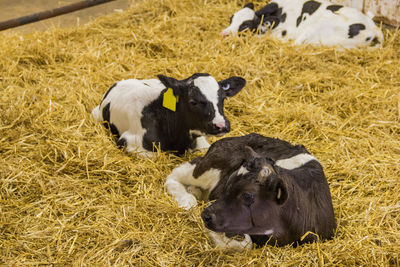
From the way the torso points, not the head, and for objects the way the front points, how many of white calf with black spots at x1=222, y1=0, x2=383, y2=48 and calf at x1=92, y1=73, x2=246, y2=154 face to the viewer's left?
1

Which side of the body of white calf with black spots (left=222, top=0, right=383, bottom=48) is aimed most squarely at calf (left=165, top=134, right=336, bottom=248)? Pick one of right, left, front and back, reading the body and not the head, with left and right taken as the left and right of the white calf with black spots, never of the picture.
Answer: left

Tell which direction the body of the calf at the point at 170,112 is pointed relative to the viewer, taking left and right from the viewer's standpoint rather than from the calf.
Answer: facing the viewer and to the right of the viewer

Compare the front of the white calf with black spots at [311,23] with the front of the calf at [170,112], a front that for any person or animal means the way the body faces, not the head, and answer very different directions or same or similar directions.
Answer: very different directions

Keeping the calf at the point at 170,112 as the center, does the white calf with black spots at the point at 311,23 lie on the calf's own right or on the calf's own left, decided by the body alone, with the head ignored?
on the calf's own left

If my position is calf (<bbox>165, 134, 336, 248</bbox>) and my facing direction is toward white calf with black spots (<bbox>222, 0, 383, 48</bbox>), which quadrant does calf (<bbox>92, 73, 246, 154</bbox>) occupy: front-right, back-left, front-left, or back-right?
front-left

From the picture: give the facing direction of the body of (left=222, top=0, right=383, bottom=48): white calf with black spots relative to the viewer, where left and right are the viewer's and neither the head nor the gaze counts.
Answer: facing to the left of the viewer

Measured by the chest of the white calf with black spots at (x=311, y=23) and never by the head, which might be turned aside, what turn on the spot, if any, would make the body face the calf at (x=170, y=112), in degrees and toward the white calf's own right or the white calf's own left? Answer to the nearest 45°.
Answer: approximately 90° to the white calf's own left

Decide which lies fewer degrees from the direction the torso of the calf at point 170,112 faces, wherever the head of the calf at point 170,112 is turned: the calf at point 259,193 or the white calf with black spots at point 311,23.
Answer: the calf

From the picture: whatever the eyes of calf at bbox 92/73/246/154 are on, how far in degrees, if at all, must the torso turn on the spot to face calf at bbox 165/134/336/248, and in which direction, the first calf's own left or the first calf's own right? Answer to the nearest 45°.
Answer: approximately 45° to the first calf's own right
